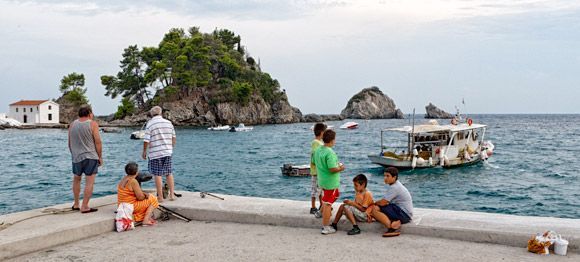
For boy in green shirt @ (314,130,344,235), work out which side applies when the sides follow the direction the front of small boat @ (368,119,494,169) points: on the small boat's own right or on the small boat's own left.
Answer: on the small boat's own left

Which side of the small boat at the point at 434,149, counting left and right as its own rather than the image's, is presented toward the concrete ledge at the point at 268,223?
left

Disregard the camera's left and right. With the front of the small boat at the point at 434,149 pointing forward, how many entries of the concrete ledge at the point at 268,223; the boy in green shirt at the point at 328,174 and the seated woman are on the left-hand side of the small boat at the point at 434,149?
3

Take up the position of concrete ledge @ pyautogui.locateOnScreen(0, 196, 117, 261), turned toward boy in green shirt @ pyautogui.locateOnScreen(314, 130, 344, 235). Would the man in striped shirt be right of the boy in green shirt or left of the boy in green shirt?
left

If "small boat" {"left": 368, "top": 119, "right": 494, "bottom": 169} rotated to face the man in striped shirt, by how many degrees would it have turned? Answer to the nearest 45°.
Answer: approximately 90° to its left

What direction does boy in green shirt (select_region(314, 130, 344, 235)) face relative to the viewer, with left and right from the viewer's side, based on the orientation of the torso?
facing away from the viewer and to the right of the viewer

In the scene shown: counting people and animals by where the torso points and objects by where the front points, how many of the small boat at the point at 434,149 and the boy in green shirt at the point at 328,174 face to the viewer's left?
1

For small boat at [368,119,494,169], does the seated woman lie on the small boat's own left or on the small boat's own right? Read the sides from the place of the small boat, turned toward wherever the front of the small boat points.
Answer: on the small boat's own left

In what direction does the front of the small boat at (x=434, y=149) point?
to the viewer's left
